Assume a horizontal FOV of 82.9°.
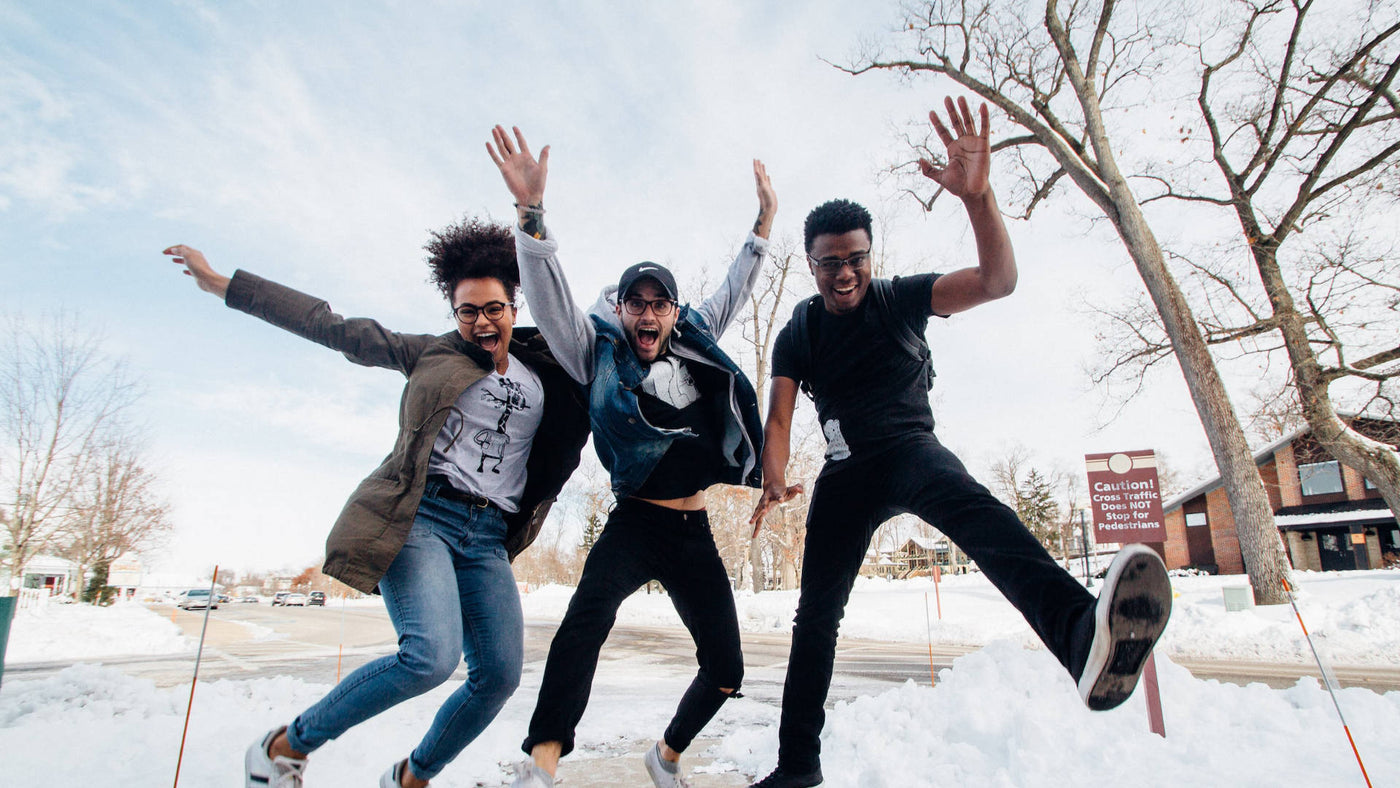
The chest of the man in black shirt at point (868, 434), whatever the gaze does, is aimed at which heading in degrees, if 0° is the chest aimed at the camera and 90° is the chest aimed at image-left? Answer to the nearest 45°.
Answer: approximately 0°

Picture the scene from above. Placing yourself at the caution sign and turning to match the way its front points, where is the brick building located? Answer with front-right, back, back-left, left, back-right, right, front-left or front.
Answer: back

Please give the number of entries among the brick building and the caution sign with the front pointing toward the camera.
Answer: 2

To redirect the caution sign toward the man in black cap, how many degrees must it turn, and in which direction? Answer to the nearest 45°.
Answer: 0° — it already faces them

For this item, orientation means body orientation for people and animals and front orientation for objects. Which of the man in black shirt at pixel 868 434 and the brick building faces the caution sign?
the brick building

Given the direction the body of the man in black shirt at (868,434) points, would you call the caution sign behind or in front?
behind

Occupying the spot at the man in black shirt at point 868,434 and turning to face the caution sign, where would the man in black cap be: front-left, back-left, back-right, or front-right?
back-left

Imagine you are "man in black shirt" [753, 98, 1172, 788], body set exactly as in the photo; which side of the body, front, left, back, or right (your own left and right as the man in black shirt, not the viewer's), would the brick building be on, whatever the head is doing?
back

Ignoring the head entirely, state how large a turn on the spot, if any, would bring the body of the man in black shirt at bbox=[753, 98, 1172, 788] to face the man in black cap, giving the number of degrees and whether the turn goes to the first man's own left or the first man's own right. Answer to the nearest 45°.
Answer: approximately 90° to the first man's own right
